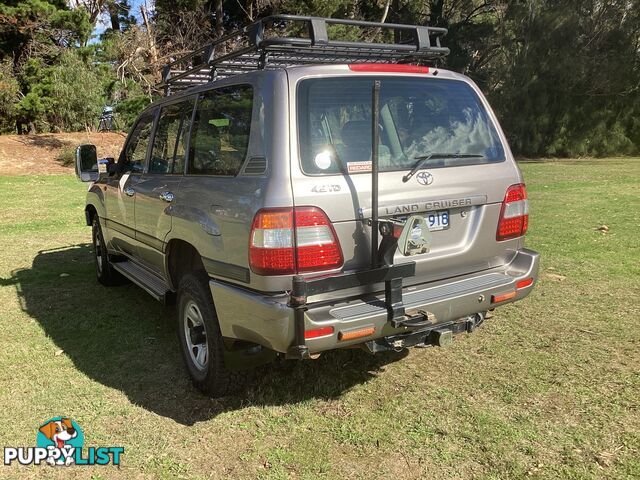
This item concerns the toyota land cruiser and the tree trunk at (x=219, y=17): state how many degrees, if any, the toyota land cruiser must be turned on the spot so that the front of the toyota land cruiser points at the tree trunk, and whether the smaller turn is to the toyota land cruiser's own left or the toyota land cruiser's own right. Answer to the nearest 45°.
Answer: approximately 45° to the toyota land cruiser's own right

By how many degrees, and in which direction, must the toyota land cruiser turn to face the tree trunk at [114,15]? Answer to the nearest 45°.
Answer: approximately 45° to its right

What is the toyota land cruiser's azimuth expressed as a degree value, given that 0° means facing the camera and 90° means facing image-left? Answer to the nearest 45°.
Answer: approximately 135°
